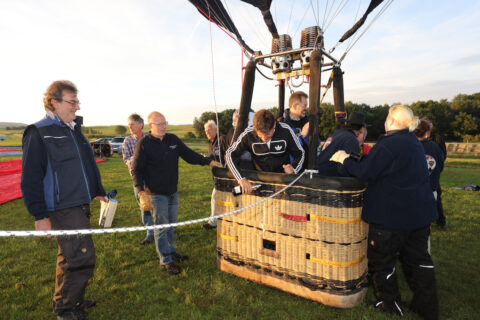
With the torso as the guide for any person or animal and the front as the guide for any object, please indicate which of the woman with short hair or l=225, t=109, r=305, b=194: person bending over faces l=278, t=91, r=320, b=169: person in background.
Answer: the woman with short hair

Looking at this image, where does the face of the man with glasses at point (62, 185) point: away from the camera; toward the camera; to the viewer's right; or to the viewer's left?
to the viewer's right

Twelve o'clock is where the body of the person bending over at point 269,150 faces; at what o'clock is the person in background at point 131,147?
The person in background is roughly at 4 o'clock from the person bending over.

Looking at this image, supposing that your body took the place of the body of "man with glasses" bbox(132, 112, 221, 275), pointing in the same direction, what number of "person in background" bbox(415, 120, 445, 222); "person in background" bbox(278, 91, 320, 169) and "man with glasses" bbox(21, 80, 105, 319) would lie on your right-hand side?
1

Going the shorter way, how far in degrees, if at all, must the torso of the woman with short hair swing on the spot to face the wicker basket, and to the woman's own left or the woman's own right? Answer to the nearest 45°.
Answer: approximately 45° to the woman's own left

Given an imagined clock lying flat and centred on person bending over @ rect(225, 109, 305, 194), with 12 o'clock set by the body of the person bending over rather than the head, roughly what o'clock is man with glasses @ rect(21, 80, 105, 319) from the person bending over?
The man with glasses is roughly at 2 o'clock from the person bending over.

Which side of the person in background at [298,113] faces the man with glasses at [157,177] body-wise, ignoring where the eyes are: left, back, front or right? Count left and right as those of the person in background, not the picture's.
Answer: right

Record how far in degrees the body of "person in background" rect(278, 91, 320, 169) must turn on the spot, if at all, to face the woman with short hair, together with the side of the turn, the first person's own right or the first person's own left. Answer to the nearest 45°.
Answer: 0° — they already face them

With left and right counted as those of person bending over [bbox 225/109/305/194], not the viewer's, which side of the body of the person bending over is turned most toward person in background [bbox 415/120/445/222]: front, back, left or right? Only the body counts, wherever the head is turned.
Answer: left

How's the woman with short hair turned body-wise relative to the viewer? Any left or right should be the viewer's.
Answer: facing away from the viewer and to the left of the viewer

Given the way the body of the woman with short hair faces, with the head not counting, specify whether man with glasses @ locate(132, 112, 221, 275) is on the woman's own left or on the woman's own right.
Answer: on the woman's own left

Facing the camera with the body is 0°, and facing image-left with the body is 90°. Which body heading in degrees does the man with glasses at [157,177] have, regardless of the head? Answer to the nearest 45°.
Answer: approximately 315°
